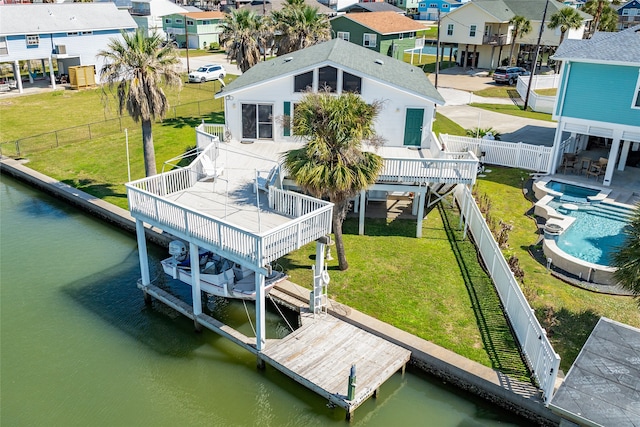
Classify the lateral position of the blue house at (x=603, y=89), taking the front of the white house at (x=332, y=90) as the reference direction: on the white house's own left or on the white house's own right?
on the white house's own left

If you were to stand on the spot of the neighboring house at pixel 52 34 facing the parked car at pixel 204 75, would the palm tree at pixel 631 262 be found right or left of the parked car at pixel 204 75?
right

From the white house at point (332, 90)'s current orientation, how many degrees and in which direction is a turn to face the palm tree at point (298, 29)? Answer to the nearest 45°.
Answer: approximately 180°

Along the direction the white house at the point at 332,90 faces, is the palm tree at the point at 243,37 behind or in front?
behind

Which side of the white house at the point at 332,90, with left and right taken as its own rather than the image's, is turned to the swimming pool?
left

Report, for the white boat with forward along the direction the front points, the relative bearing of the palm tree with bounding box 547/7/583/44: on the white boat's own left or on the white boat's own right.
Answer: on the white boat's own left

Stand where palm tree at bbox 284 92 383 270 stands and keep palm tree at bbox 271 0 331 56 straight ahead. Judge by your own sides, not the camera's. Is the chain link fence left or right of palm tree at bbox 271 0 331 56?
left
